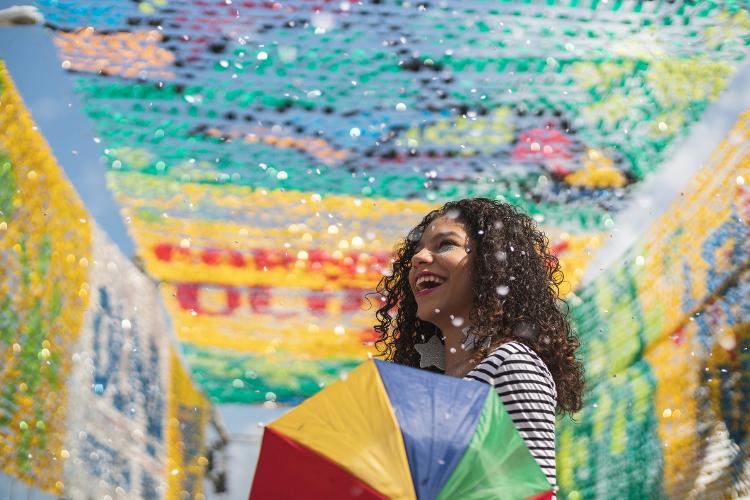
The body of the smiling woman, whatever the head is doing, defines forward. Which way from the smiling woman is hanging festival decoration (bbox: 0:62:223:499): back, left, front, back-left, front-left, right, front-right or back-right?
right

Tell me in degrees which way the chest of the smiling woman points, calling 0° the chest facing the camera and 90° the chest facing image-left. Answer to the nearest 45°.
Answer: approximately 45°
